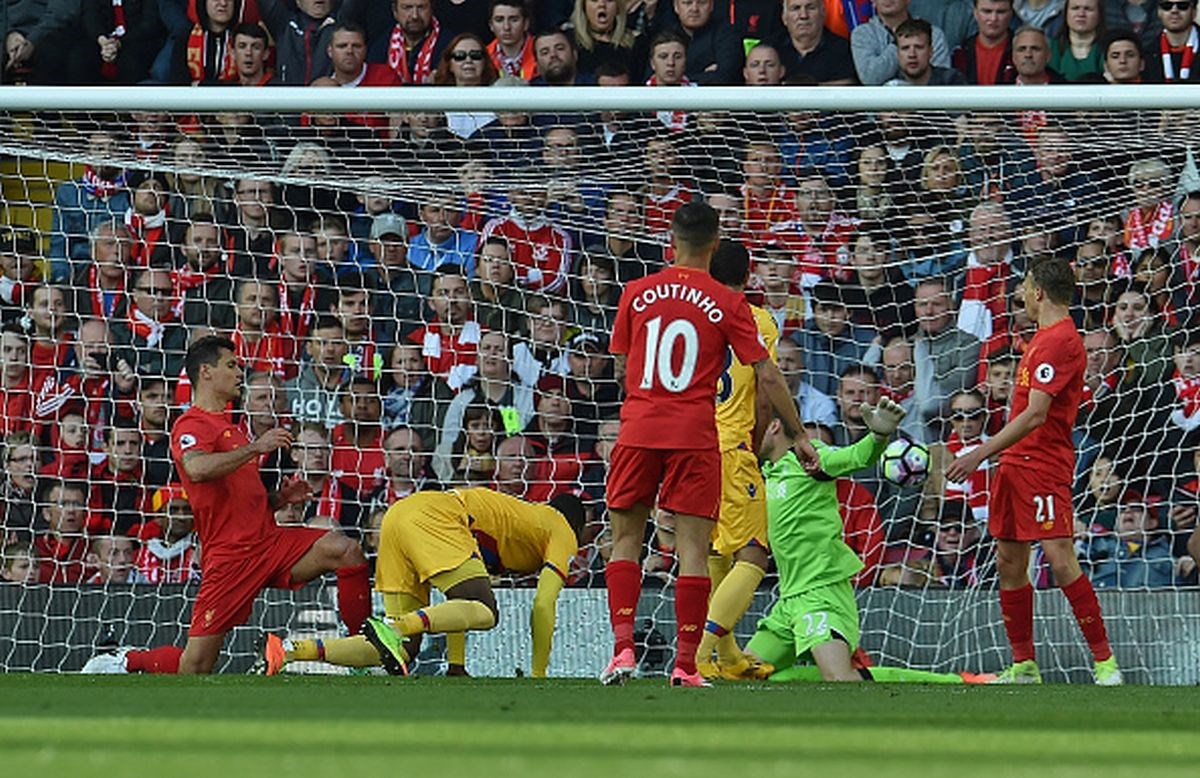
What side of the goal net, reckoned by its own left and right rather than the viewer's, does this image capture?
front

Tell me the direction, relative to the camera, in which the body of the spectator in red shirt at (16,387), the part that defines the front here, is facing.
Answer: toward the camera

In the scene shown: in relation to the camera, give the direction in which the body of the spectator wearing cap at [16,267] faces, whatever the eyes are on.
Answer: toward the camera

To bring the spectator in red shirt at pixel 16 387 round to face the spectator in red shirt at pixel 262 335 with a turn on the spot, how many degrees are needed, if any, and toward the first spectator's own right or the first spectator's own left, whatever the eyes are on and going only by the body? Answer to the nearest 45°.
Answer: approximately 90° to the first spectator's own left

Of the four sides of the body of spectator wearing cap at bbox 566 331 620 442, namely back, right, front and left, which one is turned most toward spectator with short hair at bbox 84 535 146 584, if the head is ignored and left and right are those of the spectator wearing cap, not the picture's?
right

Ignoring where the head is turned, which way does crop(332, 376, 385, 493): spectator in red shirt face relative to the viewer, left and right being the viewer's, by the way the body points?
facing the viewer

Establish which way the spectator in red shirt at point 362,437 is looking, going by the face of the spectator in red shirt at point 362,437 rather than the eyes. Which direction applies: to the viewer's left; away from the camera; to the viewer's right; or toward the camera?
toward the camera

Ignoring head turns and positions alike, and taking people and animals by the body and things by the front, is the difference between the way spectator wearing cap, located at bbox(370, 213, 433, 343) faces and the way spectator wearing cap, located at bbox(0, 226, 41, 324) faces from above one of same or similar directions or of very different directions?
same or similar directions

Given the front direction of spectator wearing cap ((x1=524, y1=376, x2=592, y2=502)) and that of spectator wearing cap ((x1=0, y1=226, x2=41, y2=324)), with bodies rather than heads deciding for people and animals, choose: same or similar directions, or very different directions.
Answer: same or similar directions

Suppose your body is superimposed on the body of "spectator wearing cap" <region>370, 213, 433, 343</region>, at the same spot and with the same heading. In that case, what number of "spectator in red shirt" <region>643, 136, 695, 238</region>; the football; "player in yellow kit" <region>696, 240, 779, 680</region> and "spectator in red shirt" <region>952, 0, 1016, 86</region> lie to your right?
0

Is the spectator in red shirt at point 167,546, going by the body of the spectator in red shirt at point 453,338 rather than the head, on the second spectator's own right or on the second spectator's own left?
on the second spectator's own right

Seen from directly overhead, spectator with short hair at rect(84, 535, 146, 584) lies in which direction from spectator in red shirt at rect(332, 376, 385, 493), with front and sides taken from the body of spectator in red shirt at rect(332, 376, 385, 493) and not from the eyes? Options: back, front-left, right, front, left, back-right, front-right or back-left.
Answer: right

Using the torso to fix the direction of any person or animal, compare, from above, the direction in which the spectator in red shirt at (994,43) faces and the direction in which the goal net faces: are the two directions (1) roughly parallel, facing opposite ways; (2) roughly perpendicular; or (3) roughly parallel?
roughly parallel

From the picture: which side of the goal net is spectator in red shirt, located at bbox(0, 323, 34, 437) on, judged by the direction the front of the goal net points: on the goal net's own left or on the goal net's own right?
on the goal net's own right

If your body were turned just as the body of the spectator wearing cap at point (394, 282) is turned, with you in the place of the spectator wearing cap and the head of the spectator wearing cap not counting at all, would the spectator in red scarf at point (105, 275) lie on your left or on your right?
on your right

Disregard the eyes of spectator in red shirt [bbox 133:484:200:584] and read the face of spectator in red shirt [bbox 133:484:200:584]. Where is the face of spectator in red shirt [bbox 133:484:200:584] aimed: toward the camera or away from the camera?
toward the camera

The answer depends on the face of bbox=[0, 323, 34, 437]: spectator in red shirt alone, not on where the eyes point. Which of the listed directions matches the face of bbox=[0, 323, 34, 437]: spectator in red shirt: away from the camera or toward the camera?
toward the camera

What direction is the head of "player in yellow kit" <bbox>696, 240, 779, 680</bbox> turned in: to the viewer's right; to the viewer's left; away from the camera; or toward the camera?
away from the camera
